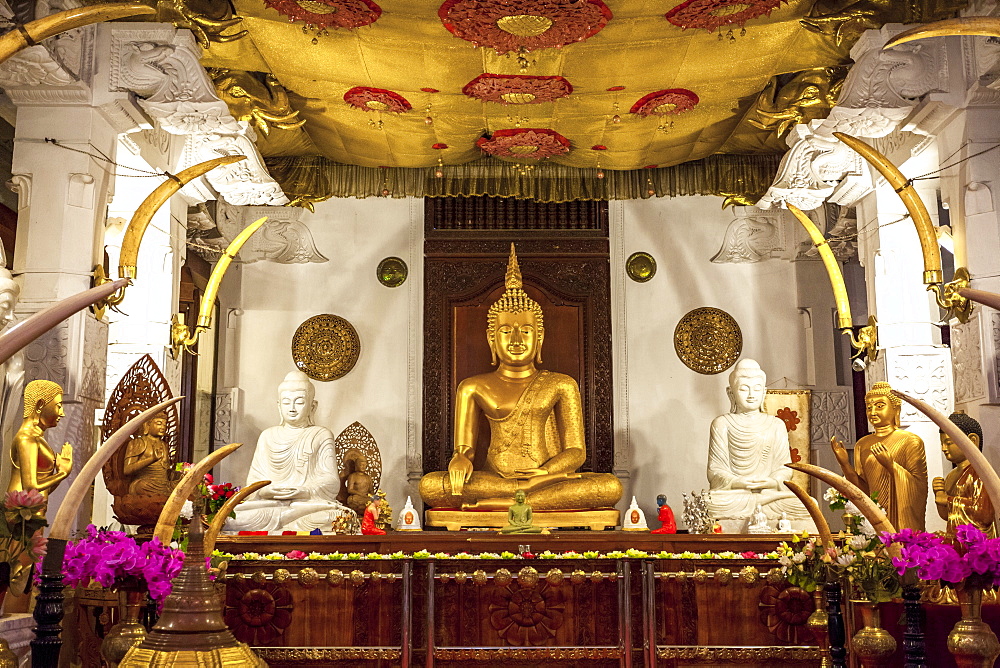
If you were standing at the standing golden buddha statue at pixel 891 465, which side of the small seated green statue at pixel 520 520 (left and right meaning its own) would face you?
left

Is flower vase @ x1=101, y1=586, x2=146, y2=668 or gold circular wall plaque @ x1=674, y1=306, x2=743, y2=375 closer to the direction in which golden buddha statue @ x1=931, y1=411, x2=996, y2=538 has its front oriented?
the flower vase

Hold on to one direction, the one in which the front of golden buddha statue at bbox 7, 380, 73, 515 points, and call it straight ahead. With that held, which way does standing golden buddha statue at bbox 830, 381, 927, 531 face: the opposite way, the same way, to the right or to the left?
the opposite way

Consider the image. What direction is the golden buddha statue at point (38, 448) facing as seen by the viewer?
to the viewer's right

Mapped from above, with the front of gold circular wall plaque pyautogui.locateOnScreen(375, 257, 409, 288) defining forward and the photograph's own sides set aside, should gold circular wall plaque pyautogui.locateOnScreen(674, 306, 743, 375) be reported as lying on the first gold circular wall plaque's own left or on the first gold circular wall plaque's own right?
on the first gold circular wall plaque's own left

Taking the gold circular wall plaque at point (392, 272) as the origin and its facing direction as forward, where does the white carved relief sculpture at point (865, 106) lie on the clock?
The white carved relief sculpture is roughly at 11 o'clock from the gold circular wall plaque.

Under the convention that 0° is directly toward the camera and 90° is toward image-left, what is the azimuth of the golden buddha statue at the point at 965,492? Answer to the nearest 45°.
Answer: approximately 45°

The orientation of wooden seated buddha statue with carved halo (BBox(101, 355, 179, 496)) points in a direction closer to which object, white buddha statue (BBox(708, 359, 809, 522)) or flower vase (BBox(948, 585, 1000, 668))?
the flower vase

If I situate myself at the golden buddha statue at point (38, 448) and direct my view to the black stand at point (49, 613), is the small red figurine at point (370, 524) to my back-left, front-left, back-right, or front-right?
back-left

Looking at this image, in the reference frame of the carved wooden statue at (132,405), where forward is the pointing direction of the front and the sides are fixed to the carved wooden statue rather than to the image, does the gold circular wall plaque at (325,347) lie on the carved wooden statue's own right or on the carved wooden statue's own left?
on the carved wooden statue's own left

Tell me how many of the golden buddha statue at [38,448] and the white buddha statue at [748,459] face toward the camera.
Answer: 1

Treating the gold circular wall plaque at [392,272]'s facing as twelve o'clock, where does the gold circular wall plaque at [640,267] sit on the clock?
the gold circular wall plaque at [640,267] is roughly at 9 o'clock from the gold circular wall plaque at [392,272].
